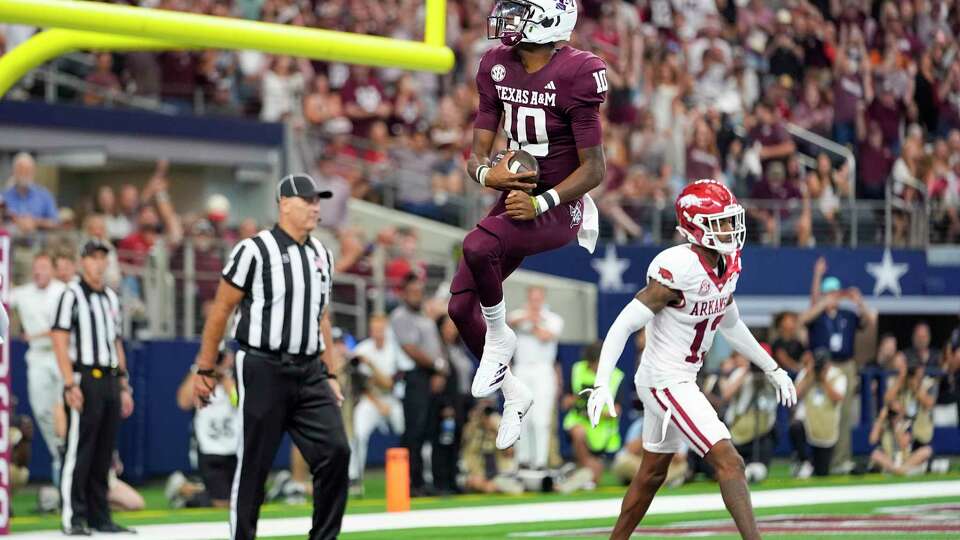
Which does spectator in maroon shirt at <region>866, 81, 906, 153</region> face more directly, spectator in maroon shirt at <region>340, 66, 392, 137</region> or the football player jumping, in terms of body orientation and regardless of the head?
the football player jumping

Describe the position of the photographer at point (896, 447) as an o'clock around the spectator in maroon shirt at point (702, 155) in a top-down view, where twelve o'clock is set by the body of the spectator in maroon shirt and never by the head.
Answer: The photographer is roughly at 11 o'clock from the spectator in maroon shirt.

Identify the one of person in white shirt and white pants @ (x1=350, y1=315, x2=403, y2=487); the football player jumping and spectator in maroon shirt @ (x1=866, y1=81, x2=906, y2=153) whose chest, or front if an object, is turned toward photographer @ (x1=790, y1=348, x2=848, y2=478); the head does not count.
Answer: the spectator in maroon shirt

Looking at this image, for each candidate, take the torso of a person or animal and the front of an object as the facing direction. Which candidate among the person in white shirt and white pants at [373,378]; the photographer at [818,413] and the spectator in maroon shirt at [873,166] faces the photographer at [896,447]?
the spectator in maroon shirt

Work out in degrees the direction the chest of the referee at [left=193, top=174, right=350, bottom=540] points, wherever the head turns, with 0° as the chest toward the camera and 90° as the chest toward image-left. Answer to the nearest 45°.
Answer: approximately 315°

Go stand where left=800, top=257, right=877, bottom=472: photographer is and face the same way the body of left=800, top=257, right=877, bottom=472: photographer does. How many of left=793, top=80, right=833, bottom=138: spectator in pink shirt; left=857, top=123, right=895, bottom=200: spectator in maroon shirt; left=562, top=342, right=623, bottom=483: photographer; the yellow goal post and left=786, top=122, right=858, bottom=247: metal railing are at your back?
3

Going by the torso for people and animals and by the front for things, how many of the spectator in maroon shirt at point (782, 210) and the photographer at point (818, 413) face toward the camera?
2

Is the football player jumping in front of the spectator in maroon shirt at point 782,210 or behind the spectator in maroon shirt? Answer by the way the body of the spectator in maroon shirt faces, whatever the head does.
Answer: in front

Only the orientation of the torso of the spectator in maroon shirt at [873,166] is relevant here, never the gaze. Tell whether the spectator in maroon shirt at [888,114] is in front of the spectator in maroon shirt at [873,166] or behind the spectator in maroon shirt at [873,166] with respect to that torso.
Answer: behind

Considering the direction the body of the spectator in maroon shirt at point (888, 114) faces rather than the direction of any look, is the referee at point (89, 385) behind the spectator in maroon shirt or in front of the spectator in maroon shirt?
in front
